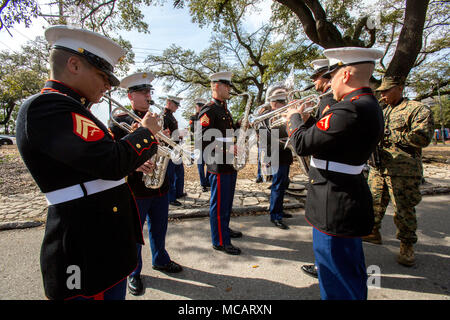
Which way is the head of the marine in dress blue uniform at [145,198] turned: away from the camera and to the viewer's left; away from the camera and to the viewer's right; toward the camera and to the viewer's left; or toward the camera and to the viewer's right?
toward the camera and to the viewer's right

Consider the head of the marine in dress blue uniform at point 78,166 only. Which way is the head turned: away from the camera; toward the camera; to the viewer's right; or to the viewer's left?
to the viewer's right

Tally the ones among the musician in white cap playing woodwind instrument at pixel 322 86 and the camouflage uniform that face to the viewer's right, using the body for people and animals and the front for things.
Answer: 0

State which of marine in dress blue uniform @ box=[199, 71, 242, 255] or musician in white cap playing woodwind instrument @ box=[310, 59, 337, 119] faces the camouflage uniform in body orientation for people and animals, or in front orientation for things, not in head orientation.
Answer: the marine in dress blue uniform

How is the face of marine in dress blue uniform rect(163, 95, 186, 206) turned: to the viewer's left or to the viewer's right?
to the viewer's right

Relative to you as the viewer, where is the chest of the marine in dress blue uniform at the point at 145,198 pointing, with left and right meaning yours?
facing the viewer and to the right of the viewer

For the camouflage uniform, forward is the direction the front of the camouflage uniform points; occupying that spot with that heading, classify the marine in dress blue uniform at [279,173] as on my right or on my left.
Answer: on my right

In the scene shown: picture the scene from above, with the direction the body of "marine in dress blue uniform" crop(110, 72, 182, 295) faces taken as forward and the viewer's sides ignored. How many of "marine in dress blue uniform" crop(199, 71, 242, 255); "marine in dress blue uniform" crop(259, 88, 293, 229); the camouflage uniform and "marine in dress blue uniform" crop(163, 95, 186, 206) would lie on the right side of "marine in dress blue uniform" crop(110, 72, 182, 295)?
0
